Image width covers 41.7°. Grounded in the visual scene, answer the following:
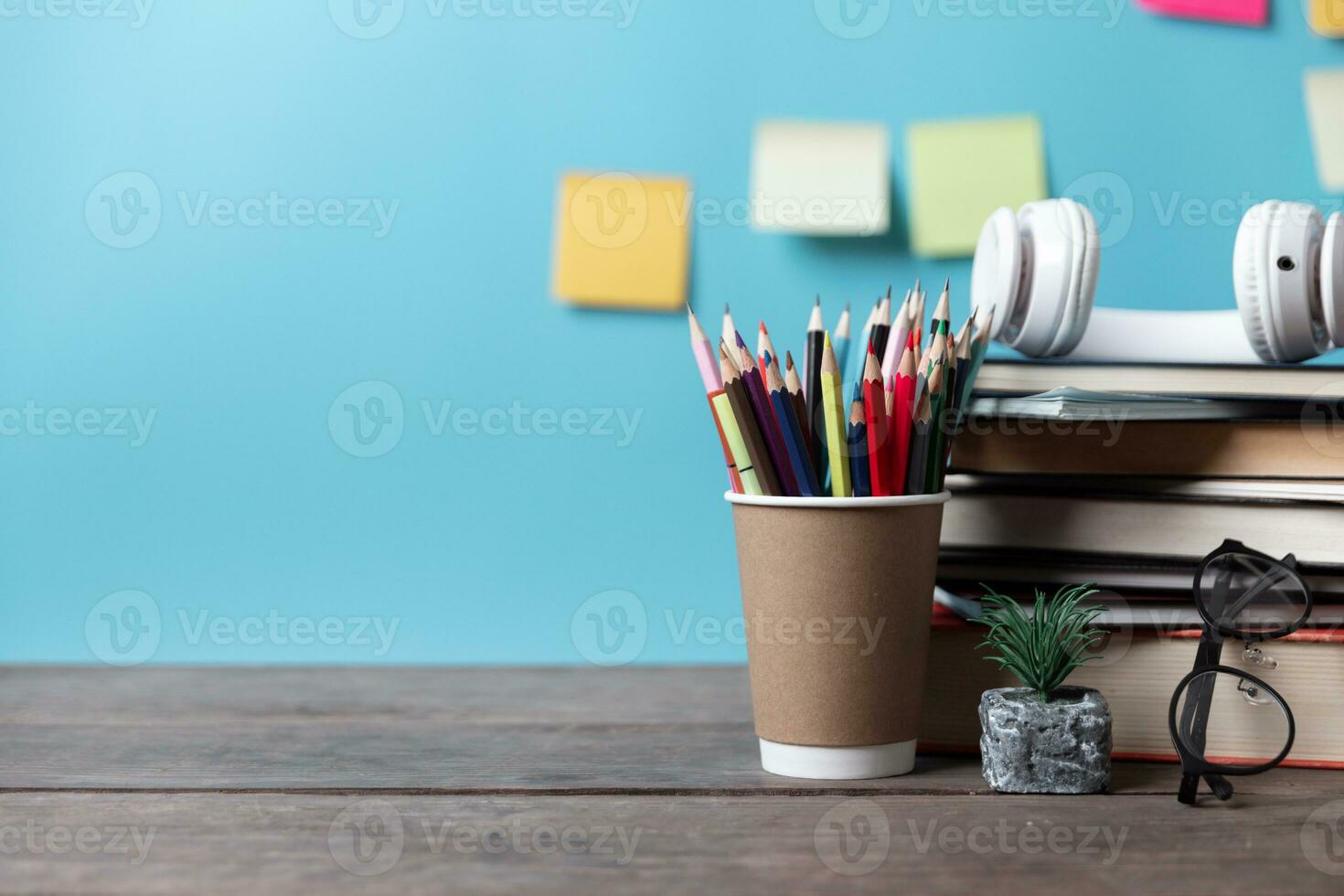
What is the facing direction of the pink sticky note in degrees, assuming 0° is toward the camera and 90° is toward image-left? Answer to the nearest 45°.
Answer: approximately 0°
